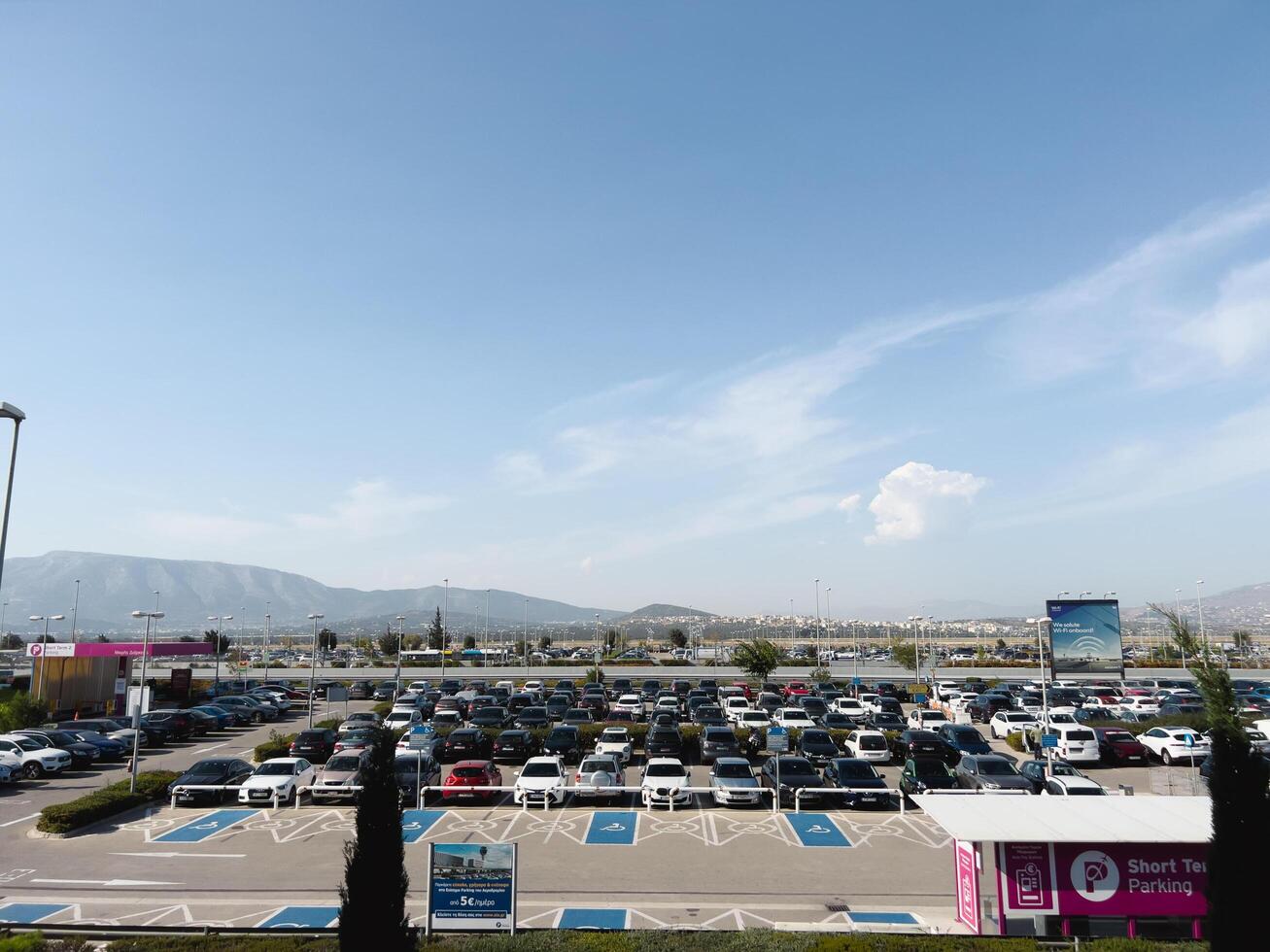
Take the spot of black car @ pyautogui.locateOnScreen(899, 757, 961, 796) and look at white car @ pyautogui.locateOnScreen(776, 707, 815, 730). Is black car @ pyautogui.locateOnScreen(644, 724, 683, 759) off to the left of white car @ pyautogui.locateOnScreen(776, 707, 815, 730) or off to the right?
left

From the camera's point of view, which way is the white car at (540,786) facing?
toward the camera

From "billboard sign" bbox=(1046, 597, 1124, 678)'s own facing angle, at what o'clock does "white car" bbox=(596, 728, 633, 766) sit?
The white car is roughly at 1 o'clock from the billboard sign.

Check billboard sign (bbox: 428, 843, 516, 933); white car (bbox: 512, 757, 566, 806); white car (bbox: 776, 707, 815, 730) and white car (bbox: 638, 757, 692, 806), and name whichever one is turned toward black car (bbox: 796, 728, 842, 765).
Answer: white car (bbox: 776, 707, 815, 730)

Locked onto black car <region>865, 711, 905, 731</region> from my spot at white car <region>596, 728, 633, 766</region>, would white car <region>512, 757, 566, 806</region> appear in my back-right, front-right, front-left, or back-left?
back-right

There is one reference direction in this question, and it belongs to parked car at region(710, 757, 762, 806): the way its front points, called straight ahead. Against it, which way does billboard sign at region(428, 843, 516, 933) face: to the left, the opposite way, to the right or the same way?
the same way

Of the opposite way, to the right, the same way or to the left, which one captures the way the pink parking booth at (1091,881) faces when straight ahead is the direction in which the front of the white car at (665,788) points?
the same way

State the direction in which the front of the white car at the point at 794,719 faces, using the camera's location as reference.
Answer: facing the viewer

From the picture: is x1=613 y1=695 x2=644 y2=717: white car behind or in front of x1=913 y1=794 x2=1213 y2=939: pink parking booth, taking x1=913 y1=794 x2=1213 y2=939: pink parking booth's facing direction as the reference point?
behind

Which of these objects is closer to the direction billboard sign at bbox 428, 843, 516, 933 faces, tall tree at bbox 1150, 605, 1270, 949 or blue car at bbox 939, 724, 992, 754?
the tall tree

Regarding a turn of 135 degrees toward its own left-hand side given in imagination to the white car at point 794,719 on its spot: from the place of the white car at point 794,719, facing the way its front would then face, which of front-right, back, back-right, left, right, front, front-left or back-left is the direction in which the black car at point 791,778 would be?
back-right

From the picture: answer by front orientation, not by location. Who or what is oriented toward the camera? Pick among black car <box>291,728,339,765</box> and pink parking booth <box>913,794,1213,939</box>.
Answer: the pink parking booth

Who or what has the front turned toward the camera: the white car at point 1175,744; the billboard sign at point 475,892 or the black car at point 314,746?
the billboard sign
